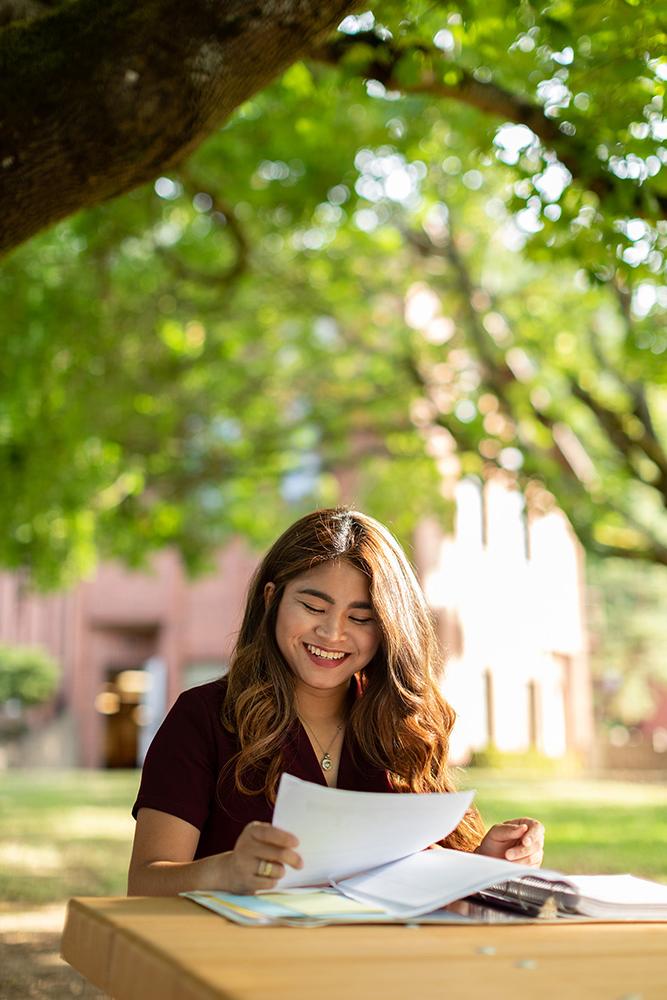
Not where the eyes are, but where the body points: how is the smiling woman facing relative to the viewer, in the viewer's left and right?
facing the viewer and to the right of the viewer

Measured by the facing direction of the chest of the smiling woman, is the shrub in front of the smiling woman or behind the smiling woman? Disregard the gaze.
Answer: behind
